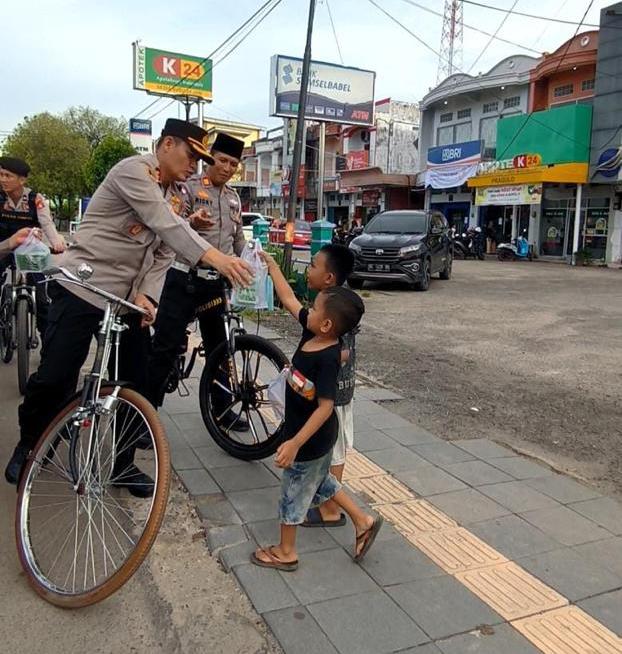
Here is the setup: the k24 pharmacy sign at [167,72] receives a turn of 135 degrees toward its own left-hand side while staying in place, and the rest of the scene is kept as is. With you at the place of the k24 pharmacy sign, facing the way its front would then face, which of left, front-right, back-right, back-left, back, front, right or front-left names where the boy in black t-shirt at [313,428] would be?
back

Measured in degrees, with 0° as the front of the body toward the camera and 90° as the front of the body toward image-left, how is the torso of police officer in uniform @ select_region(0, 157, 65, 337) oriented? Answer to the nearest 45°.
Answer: approximately 45°

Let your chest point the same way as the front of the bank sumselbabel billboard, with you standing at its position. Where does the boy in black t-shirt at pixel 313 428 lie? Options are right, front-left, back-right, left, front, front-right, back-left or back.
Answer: front-right

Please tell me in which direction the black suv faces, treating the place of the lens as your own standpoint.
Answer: facing the viewer and to the left of the viewer

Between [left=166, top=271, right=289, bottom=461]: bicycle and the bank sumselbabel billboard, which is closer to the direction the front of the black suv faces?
the bicycle

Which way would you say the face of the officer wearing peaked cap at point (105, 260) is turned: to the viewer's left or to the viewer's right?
to the viewer's right

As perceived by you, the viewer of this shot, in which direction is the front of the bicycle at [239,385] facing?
facing the viewer and to the right of the viewer

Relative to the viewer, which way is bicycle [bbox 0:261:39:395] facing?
toward the camera

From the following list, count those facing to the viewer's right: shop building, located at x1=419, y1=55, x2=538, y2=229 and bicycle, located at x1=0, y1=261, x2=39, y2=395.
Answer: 0

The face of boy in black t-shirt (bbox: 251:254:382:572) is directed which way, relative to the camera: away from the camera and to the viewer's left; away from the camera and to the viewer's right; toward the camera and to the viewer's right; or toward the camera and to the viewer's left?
away from the camera and to the viewer's left

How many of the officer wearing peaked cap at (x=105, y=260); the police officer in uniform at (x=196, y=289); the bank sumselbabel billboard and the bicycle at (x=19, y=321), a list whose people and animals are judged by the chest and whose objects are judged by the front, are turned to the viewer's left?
0

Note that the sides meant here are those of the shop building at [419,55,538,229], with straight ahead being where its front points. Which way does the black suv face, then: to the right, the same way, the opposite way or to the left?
the same way

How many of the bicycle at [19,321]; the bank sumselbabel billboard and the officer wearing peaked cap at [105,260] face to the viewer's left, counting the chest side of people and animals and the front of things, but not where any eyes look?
0

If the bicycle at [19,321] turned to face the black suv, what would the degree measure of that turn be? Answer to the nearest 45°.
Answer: approximately 135° to its left

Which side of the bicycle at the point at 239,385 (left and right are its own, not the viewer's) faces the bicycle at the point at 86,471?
right
